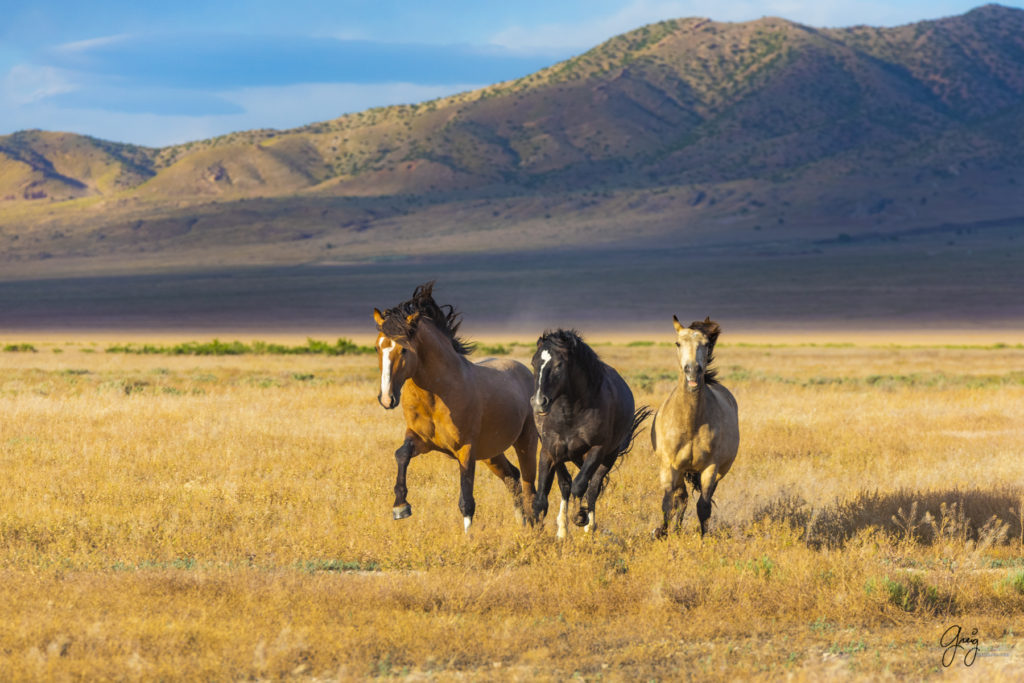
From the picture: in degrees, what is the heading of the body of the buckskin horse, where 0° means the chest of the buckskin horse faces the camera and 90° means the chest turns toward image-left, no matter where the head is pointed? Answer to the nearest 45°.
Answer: approximately 0°

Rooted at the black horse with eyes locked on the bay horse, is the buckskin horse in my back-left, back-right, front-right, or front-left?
back-right

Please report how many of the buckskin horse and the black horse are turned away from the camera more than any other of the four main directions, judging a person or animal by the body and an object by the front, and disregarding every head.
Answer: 0

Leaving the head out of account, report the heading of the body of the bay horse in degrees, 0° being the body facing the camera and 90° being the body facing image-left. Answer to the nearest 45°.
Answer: approximately 45°

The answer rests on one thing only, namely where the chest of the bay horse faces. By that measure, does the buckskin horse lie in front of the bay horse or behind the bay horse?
behind

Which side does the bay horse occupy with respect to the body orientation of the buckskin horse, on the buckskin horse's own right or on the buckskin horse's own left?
on the buckskin horse's own right

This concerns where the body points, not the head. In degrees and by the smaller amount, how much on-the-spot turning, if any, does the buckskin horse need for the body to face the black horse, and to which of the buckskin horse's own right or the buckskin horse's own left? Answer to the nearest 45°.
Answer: approximately 90° to the buckskin horse's own right

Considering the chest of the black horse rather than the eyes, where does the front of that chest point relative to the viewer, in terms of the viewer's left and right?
facing the viewer and to the left of the viewer

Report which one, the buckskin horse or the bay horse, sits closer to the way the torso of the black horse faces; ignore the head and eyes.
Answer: the bay horse
